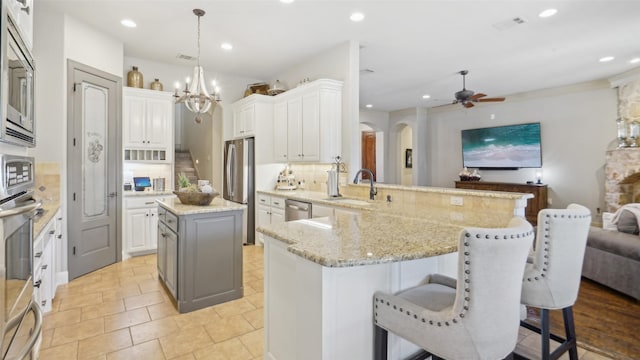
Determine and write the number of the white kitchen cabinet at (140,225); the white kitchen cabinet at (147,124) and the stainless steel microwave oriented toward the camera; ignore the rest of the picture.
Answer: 2

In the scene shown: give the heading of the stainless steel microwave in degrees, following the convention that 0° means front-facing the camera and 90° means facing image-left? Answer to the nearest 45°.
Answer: approximately 270°

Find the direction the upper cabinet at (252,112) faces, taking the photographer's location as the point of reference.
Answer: facing the viewer and to the left of the viewer

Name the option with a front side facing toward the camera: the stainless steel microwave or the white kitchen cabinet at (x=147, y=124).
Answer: the white kitchen cabinet

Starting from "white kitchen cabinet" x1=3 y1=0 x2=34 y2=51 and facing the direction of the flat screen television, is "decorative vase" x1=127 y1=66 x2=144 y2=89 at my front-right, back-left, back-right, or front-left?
front-left

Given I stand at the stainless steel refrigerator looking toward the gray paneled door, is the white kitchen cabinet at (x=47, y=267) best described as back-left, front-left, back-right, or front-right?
front-left

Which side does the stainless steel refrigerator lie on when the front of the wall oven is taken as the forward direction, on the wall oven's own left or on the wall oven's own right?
on the wall oven's own left

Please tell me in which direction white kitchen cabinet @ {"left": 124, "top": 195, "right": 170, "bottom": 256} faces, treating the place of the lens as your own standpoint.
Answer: facing the viewer

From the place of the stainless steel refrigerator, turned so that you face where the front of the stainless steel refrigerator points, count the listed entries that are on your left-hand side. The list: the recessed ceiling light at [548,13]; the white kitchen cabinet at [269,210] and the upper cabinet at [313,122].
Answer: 3

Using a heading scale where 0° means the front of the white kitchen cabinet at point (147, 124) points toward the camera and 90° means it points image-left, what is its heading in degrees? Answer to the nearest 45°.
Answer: approximately 0°

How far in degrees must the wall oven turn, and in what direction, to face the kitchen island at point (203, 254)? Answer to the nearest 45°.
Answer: approximately 90° to its left

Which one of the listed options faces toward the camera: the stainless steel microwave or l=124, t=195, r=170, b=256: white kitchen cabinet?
the white kitchen cabinet

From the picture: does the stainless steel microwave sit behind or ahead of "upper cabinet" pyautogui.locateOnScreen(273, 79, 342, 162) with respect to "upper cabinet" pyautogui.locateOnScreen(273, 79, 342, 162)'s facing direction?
ahead

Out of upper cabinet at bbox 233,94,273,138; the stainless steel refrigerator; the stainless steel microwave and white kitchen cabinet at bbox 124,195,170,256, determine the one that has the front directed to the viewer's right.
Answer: the stainless steel microwave
